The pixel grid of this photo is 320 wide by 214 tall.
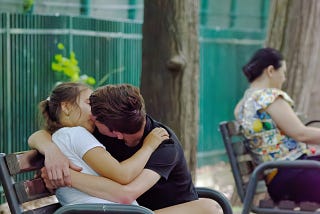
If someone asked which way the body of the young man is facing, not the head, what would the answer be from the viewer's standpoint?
to the viewer's left

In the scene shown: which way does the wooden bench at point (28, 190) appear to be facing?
to the viewer's right

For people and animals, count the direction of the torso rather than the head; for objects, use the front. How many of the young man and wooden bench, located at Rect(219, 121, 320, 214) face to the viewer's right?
1

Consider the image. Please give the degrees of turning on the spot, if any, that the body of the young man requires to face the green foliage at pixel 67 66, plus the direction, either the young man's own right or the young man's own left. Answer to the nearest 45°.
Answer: approximately 90° to the young man's own right

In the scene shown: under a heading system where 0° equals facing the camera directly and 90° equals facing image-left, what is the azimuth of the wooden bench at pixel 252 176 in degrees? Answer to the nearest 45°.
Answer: approximately 270°

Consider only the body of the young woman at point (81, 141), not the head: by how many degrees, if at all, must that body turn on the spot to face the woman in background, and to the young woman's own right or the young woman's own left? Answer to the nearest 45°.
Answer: approximately 45° to the young woman's own left
